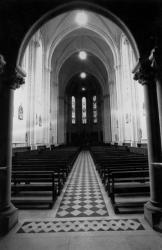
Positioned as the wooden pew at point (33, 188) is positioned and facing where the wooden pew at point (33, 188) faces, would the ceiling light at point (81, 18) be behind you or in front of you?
in front

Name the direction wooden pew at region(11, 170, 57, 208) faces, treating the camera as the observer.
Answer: facing away from the viewer
